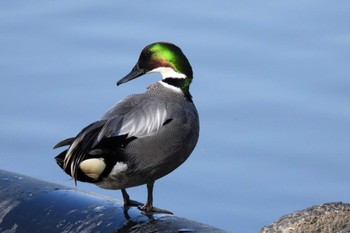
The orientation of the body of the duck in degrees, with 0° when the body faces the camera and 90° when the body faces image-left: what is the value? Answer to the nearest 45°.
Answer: approximately 270°

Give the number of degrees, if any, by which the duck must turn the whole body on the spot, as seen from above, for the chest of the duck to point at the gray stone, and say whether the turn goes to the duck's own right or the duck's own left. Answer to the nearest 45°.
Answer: approximately 45° to the duck's own right
